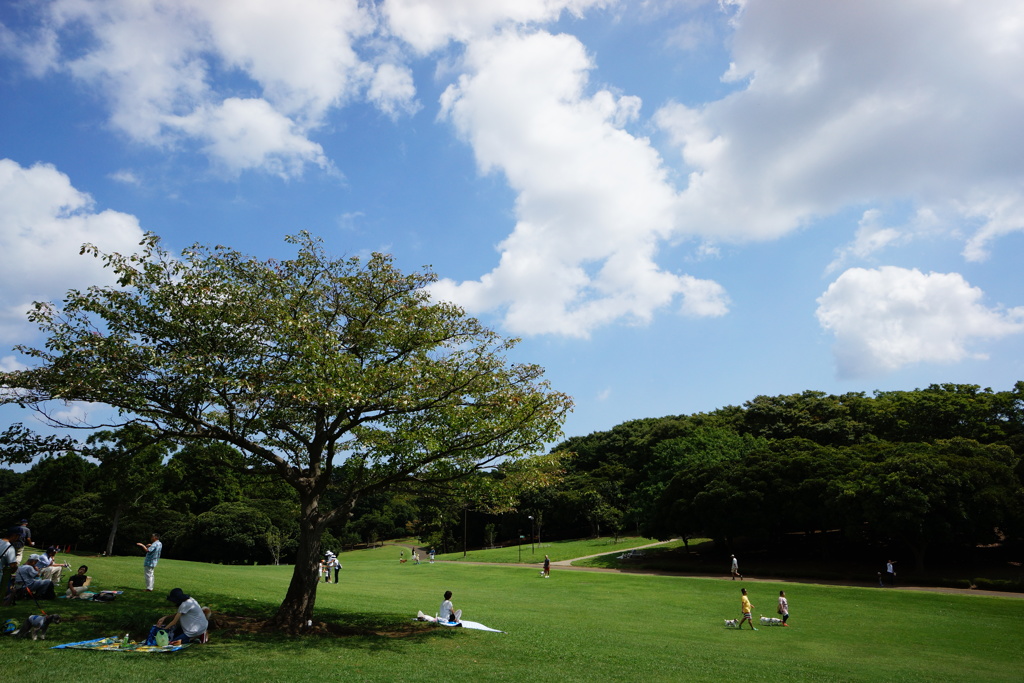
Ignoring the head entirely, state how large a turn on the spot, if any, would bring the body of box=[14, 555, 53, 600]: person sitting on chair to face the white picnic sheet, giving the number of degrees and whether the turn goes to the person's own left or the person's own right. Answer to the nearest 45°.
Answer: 0° — they already face it

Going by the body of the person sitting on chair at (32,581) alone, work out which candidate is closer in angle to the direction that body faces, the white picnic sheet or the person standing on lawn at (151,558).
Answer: the white picnic sheet

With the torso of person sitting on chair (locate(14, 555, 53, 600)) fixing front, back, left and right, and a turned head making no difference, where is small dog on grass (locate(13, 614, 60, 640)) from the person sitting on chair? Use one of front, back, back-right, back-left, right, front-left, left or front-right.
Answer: right

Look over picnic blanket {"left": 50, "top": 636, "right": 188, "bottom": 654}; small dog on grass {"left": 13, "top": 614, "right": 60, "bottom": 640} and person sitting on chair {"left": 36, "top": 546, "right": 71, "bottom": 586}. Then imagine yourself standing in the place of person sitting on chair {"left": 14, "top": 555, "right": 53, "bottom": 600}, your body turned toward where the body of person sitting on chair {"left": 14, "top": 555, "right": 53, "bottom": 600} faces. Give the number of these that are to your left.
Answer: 1

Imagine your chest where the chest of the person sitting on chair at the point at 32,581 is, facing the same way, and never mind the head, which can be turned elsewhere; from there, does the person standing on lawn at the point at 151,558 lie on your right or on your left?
on your left

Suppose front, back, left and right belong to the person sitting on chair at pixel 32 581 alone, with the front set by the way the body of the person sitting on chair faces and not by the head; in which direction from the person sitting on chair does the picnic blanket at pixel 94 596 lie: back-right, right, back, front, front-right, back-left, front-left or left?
front-left

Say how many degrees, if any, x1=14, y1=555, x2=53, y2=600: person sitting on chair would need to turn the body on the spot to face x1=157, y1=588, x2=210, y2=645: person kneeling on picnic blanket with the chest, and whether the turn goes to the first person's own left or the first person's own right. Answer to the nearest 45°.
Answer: approximately 45° to the first person's own right

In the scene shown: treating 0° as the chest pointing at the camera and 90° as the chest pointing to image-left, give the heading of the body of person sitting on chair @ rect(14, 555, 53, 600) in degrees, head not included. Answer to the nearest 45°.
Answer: approximately 270°

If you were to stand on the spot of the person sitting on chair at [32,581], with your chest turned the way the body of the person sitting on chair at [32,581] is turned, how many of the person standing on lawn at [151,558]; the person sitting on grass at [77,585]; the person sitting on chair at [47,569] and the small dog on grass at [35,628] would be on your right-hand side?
1

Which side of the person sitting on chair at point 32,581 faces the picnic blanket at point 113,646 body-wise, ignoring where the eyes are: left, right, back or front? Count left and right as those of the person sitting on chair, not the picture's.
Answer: right

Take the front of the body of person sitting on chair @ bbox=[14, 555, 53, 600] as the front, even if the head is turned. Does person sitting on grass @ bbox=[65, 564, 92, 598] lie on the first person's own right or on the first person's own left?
on the first person's own left
